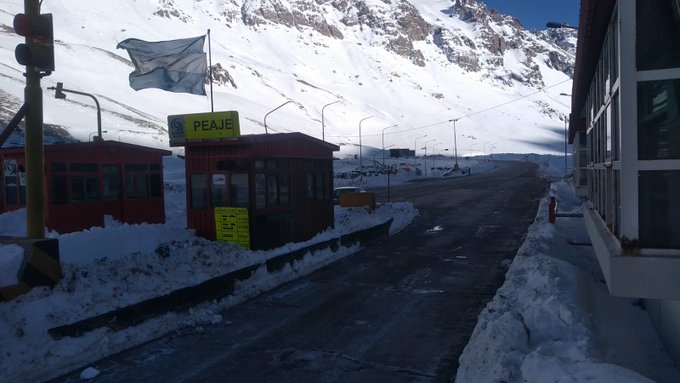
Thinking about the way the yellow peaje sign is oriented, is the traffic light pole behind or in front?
in front

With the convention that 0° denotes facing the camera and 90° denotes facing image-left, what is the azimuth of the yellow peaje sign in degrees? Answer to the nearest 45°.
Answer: approximately 0°

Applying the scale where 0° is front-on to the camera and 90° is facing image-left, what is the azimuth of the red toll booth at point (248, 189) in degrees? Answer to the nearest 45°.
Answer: approximately 315°
